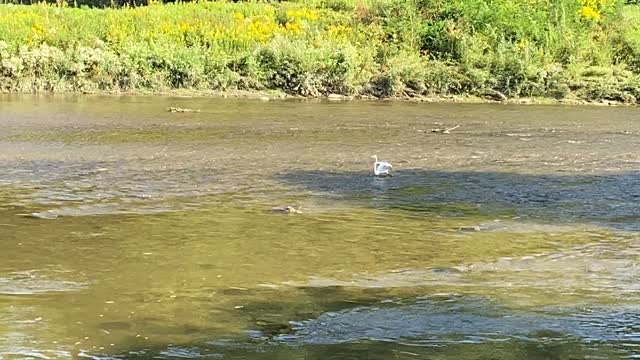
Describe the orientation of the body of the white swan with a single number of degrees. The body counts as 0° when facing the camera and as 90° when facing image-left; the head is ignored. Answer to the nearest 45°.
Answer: approximately 90°
